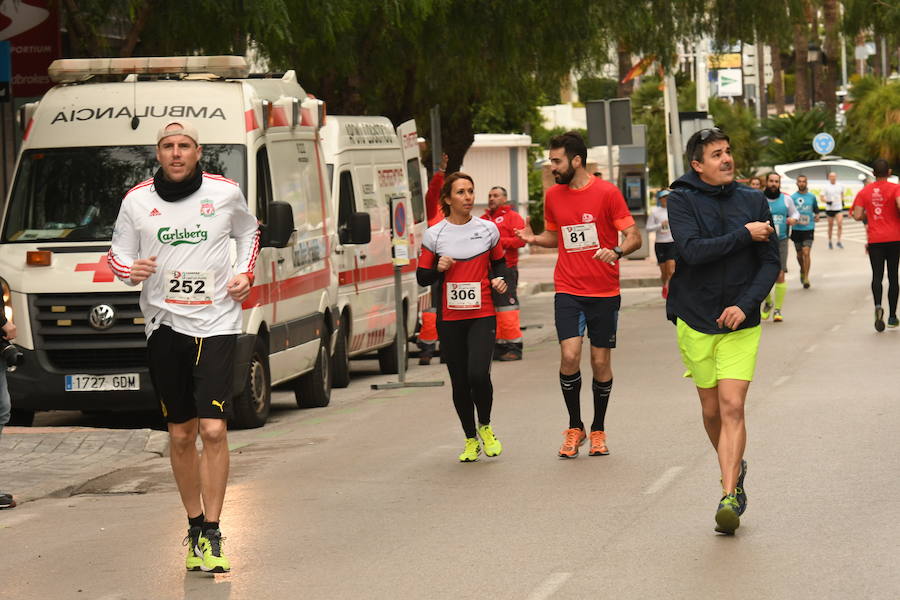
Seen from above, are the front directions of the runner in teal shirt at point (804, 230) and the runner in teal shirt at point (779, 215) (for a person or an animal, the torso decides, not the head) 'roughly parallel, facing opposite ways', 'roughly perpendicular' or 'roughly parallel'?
roughly parallel

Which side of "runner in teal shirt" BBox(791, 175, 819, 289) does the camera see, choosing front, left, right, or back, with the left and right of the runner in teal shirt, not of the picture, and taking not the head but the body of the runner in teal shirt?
front

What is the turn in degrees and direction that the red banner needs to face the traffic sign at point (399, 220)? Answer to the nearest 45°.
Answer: approximately 90° to its left

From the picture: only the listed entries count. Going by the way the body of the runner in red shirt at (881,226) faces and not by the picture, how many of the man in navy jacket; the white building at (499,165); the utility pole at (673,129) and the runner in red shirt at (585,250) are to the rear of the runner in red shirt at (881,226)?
2

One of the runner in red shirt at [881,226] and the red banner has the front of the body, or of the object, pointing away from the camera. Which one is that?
the runner in red shirt

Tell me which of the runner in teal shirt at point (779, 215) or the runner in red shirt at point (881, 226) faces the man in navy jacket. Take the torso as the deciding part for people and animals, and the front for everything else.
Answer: the runner in teal shirt

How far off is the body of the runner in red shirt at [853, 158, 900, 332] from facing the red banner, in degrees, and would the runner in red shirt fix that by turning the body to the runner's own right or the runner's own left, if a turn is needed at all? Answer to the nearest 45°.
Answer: approximately 135° to the runner's own left

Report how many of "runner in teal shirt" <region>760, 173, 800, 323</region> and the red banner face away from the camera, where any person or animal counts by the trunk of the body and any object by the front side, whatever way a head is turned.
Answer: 0

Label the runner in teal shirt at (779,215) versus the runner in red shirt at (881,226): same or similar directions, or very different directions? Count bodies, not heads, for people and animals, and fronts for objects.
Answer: very different directions

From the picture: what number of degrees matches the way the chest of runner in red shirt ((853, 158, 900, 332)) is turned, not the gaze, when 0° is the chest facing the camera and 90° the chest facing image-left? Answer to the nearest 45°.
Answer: approximately 180°

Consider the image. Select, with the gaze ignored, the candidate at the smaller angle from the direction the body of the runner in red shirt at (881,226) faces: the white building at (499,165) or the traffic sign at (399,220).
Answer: the white building

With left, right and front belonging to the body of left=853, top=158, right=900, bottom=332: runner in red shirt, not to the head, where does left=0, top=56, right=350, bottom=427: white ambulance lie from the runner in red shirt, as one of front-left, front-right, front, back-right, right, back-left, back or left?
back-left

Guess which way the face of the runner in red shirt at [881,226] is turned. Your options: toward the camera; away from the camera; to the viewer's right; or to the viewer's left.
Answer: away from the camera

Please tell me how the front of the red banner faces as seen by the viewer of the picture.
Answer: facing the viewer

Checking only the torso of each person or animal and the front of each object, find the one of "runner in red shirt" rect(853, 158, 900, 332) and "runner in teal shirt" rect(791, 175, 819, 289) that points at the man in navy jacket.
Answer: the runner in teal shirt

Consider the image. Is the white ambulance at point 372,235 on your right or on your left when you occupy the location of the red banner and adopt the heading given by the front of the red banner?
on your left

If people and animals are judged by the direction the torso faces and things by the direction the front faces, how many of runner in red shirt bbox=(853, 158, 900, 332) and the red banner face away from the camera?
1
